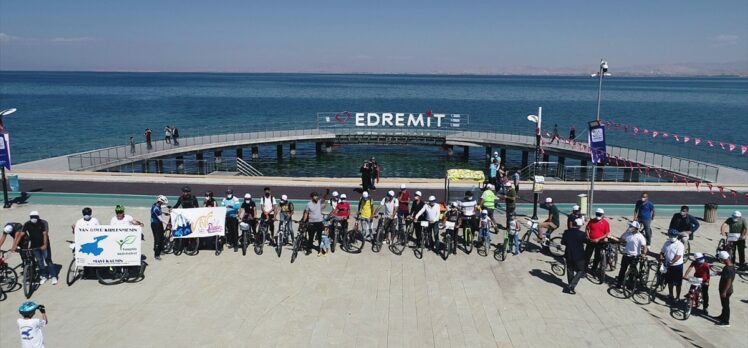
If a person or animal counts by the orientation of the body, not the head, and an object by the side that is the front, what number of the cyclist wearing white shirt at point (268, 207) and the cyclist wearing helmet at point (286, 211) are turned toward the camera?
2

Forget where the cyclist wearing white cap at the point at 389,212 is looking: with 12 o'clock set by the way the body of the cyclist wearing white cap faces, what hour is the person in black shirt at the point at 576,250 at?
The person in black shirt is roughly at 10 o'clock from the cyclist wearing white cap.

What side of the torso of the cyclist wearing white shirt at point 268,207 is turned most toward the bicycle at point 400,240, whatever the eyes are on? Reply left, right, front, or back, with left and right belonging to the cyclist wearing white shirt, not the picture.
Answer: left

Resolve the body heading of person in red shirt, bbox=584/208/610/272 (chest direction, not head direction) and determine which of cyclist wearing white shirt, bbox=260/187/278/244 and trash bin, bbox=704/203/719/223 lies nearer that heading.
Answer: the cyclist wearing white shirt

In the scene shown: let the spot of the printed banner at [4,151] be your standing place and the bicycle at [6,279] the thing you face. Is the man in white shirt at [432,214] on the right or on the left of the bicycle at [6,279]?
left

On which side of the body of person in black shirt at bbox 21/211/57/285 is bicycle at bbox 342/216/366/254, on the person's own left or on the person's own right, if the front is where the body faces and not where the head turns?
on the person's own left

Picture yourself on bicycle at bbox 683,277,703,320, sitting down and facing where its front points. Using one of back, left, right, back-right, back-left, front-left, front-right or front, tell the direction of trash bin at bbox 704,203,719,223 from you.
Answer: back-right
